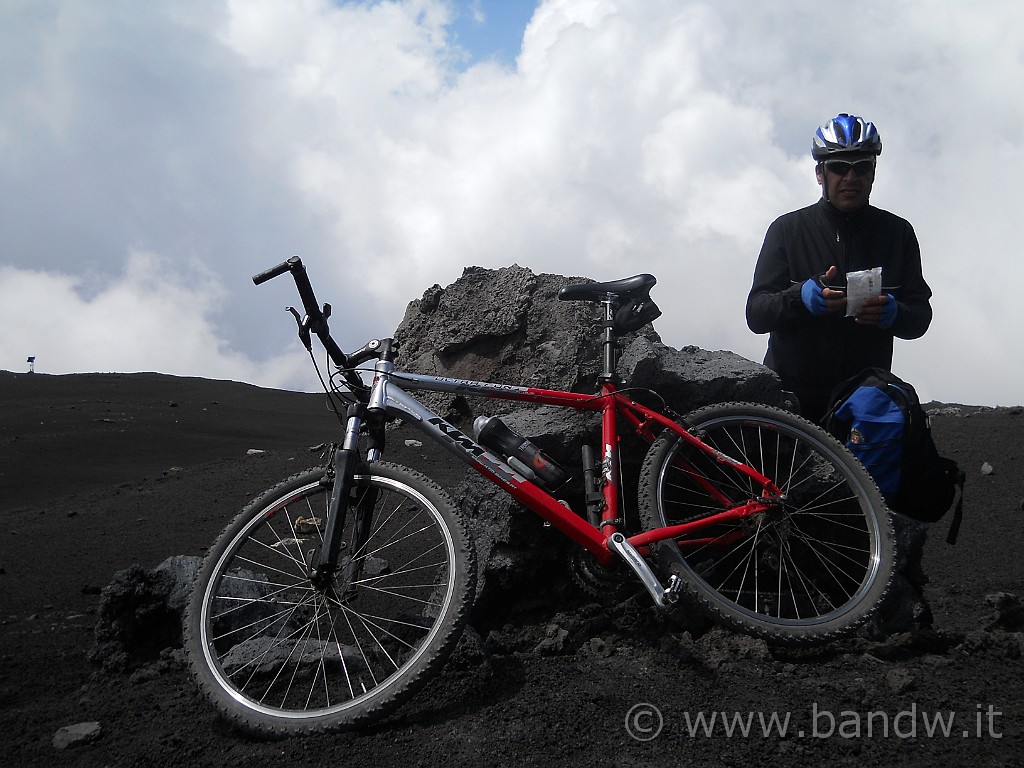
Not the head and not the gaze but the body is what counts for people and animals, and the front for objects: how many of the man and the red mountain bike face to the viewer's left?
1

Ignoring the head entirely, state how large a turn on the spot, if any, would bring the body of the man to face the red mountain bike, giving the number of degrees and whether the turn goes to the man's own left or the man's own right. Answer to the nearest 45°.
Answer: approximately 45° to the man's own right

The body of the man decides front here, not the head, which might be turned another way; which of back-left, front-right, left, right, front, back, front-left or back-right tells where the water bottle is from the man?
front-right

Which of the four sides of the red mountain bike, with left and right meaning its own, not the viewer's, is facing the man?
back

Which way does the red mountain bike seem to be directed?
to the viewer's left

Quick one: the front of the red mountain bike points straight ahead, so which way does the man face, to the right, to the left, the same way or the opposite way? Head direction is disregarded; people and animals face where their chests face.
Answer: to the left

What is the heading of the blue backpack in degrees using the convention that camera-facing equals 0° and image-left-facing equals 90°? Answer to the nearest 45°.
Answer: approximately 45°

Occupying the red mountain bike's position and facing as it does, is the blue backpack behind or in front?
behind
